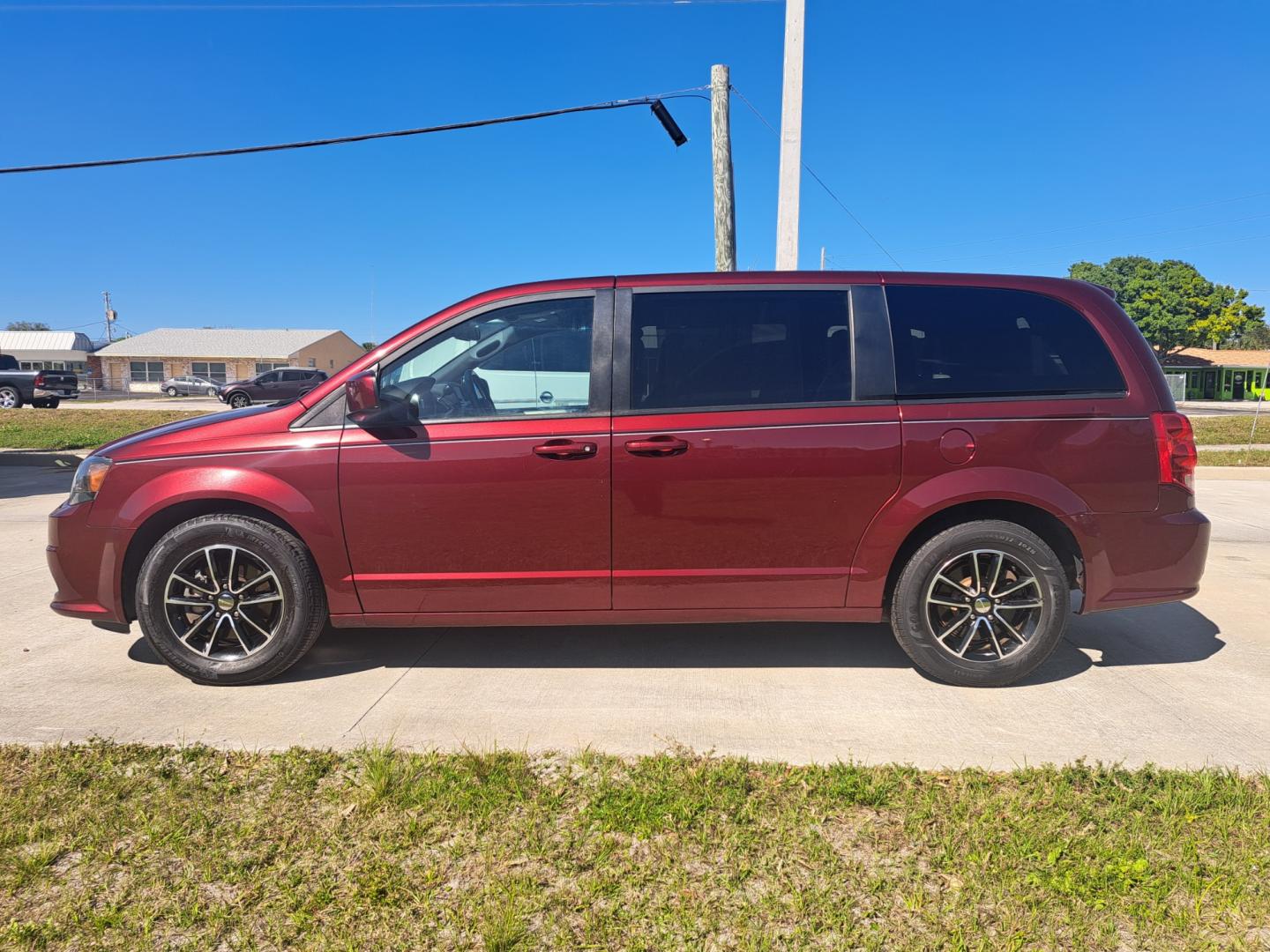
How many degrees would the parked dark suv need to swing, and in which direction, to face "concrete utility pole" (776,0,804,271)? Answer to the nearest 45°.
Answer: approximately 90° to its left

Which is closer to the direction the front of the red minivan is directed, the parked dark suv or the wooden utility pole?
the parked dark suv

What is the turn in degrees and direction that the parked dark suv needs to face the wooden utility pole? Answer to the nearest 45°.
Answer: approximately 90° to its left

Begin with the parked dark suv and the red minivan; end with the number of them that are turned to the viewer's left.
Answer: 2

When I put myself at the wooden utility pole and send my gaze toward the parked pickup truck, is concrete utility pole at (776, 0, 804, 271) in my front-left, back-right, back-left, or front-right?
back-left

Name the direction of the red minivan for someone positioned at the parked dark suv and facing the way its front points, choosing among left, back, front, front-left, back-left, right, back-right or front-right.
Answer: left

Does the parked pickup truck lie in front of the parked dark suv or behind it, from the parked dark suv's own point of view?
in front

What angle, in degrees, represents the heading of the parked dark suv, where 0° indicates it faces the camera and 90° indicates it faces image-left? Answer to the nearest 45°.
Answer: approximately 90°

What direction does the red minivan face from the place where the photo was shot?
facing to the left of the viewer

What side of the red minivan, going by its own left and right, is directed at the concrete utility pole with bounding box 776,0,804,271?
right
